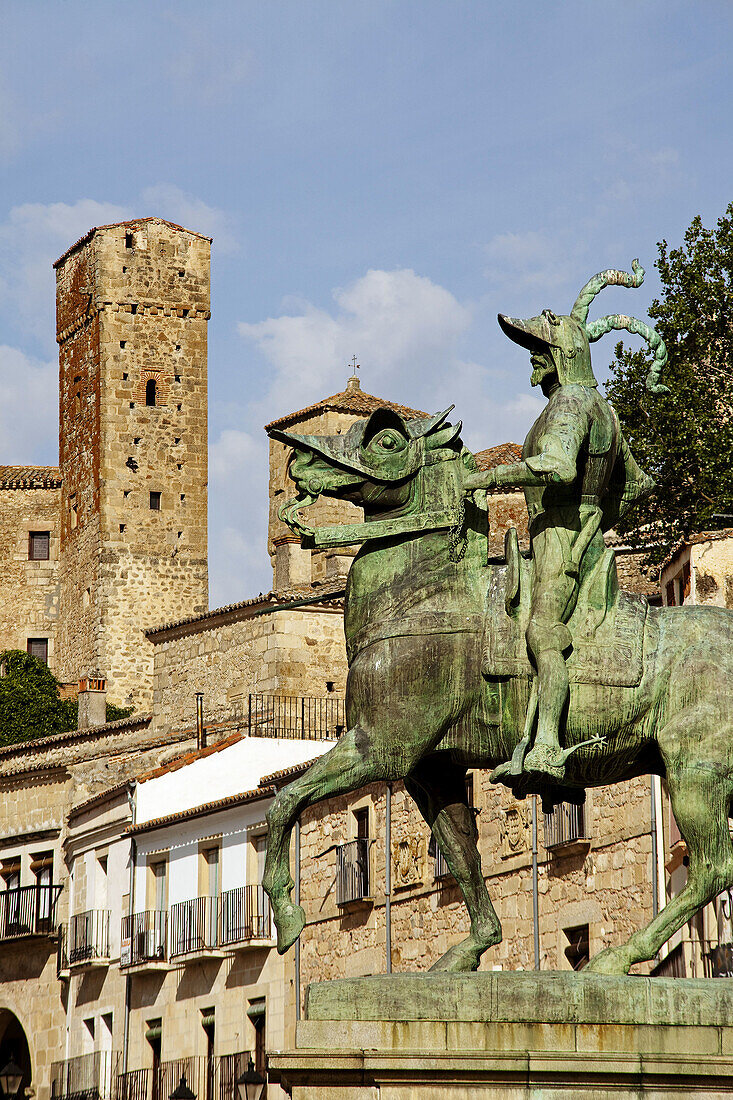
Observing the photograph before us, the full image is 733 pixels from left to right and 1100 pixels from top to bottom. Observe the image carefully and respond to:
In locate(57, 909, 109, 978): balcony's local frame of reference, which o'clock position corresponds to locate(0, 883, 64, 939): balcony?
locate(0, 883, 64, 939): balcony is roughly at 4 o'clock from locate(57, 909, 109, 978): balcony.

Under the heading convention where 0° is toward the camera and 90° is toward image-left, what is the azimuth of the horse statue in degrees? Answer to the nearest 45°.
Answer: approximately 90°

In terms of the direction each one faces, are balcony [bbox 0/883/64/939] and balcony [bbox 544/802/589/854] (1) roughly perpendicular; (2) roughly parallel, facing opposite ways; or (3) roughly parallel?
roughly parallel

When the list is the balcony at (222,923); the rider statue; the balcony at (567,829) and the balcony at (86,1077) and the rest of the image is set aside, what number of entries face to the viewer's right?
0

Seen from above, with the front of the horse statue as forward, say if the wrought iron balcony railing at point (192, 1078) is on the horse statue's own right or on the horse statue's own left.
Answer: on the horse statue's own right

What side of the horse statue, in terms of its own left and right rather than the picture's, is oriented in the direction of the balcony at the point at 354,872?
right

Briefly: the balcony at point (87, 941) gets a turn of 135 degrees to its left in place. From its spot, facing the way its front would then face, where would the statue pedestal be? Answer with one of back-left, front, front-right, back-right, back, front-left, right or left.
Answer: right

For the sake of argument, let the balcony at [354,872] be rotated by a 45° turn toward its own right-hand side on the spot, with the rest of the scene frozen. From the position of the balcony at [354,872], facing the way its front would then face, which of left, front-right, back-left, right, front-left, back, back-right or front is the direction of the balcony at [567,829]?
back-left

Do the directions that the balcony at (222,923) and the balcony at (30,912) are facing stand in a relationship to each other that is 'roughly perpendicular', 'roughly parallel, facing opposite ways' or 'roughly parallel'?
roughly parallel

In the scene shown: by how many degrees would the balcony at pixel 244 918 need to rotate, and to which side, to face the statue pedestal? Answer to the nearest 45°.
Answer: approximately 45° to its left

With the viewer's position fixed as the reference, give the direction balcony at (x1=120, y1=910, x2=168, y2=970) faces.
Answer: facing the viewer and to the left of the viewer

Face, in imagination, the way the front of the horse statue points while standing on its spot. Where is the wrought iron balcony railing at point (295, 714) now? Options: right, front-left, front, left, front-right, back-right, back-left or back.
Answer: right

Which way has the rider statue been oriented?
to the viewer's left
